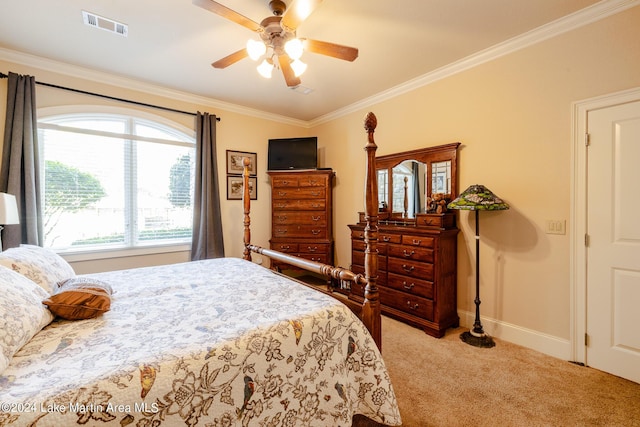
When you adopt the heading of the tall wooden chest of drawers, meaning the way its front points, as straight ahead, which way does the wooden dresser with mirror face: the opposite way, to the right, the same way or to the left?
to the right

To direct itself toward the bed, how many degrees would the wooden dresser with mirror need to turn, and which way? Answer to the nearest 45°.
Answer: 0° — it already faces it

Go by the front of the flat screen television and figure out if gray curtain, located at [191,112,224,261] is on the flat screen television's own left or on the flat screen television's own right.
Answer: on the flat screen television's own right

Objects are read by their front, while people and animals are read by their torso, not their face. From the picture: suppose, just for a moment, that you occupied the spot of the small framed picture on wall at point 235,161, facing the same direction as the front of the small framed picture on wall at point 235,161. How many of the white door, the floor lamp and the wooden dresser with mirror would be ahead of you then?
3

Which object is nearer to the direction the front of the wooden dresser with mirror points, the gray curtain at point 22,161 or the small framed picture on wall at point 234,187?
the gray curtain

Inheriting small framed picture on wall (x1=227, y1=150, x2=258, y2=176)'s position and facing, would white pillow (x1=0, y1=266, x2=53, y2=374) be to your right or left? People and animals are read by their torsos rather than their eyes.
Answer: on your right

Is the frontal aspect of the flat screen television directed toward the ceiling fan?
yes

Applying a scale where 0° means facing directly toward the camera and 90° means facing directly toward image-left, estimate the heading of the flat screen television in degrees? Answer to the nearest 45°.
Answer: approximately 0°

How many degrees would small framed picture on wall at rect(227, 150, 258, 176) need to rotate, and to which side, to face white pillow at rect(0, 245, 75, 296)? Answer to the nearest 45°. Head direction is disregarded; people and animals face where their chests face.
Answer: approximately 90° to its right

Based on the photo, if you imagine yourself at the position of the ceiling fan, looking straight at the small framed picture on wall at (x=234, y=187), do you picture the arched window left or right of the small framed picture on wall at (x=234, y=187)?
left

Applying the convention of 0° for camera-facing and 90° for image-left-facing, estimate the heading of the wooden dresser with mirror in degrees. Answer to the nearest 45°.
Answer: approximately 45°

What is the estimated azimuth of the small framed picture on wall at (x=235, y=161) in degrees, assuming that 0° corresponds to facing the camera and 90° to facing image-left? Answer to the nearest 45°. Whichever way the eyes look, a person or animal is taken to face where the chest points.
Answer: approximately 315°

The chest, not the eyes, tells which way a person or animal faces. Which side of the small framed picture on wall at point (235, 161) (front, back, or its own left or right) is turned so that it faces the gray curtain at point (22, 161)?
right
